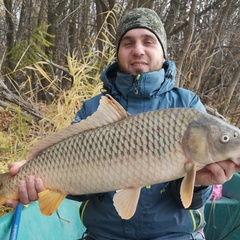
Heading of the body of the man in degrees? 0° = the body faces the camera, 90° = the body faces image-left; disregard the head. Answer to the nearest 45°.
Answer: approximately 0°

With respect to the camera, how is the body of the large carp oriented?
to the viewer's right
